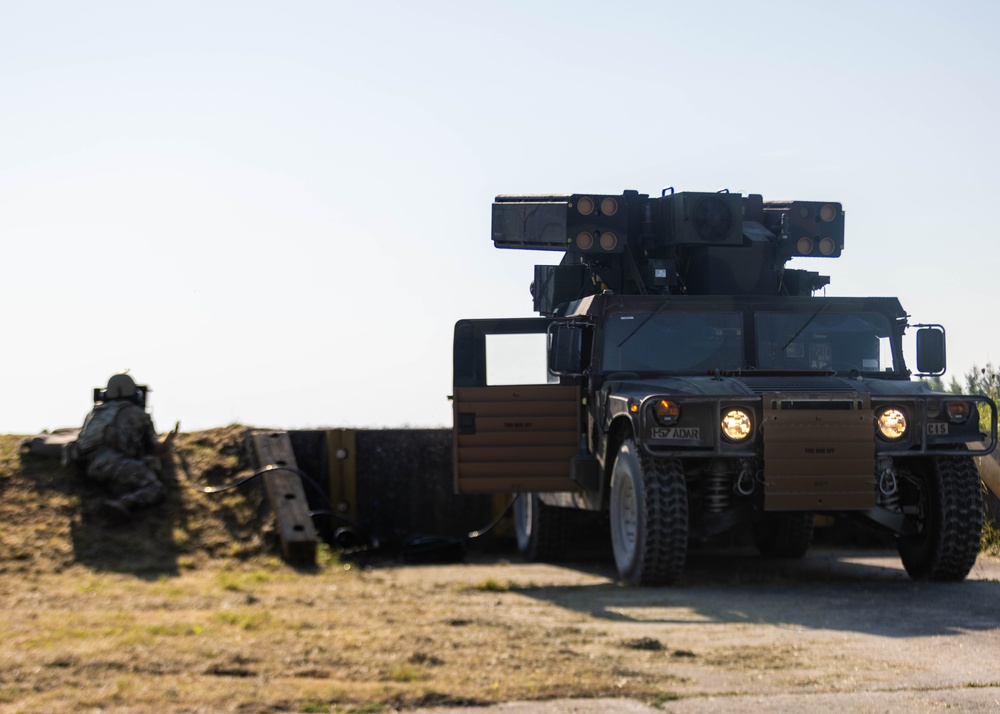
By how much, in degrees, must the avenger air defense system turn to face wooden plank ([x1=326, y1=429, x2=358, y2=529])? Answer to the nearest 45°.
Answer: approximately 135° to its right

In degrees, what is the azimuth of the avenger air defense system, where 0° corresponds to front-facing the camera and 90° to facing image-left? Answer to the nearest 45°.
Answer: approximately 0°

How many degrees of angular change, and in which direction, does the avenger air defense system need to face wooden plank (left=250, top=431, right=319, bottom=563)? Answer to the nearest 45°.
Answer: approximately 90° to its right
